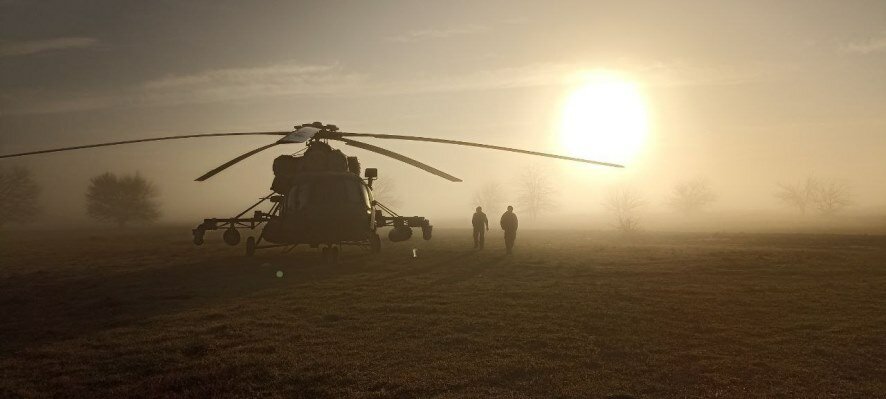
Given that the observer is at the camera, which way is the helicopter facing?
facing the viewer
